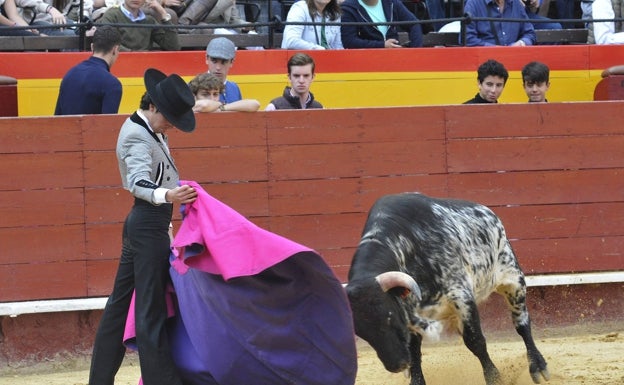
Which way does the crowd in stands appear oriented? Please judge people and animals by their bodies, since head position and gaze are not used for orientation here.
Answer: toward the camera

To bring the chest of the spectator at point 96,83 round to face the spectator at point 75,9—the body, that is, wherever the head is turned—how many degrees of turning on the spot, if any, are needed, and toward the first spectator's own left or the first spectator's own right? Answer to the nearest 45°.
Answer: approximately 45° to the first spectator's own left

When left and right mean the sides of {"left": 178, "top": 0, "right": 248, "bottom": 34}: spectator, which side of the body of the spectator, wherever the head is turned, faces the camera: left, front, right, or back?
front

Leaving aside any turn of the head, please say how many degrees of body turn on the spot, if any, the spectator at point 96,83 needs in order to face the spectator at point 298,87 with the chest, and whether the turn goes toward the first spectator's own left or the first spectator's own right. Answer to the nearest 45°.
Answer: approximately 45° to the first spectator's own right

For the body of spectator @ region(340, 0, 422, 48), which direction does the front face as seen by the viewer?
toward the camera

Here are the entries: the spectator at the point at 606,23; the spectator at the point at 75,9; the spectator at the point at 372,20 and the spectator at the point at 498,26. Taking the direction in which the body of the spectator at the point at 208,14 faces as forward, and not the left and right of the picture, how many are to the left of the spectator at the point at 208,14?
3

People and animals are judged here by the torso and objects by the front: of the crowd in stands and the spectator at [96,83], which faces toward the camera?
the crowd in stands

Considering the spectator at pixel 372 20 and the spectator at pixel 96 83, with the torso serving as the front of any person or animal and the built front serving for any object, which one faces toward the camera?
the spectator at pixel 372 20

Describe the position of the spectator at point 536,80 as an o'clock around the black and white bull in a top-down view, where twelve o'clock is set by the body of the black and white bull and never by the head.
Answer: The spectator is roughly at 5 o'clock from the black and white bull.

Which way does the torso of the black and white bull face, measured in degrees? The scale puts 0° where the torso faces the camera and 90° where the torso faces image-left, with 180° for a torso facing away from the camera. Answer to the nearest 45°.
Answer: approximately 45°

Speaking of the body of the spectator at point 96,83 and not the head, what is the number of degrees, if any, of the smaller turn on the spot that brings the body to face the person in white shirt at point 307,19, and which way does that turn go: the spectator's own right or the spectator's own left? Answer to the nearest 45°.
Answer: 0° — they already face them

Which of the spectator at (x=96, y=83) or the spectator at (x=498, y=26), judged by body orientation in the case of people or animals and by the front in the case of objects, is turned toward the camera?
the spectator at (x=498, y=26)

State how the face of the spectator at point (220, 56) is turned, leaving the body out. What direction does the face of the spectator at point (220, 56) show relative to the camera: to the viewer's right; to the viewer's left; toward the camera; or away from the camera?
toward the camera

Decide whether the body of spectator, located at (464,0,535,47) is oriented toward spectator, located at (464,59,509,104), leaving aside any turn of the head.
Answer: yes

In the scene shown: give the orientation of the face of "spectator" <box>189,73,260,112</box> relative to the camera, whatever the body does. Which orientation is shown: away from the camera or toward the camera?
toward the camera

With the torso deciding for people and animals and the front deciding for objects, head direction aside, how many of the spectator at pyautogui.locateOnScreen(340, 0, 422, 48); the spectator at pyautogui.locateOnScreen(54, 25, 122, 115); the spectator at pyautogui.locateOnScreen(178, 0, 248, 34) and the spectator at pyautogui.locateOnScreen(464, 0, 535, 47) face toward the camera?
3

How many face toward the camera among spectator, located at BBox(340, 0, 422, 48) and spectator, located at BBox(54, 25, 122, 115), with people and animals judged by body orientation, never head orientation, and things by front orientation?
1

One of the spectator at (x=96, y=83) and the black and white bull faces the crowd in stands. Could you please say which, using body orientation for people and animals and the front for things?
the spectator

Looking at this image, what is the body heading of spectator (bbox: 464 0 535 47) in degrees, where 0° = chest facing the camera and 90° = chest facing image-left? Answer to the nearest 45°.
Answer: approximately 0°
